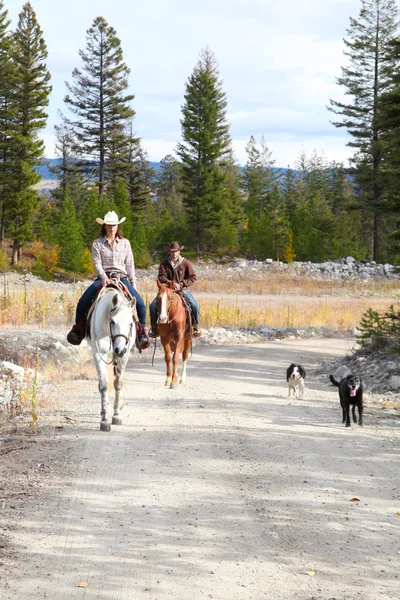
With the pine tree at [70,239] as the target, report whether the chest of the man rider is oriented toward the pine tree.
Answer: no

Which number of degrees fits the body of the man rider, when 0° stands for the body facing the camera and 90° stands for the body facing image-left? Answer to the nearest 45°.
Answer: approximately 0°

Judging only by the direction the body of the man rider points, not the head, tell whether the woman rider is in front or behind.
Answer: in front

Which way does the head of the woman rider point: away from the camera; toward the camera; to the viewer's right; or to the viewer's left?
toward the camera

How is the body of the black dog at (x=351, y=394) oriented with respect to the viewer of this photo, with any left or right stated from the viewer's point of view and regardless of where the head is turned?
facing the viewer

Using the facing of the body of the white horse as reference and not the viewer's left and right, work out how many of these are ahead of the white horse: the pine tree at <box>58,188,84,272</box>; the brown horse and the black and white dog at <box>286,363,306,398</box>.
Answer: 0

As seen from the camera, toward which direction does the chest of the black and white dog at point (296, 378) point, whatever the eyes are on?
toward the camera

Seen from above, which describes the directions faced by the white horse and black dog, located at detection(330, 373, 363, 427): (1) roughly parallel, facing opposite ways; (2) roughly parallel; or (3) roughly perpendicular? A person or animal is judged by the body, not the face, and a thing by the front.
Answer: roughly parallel

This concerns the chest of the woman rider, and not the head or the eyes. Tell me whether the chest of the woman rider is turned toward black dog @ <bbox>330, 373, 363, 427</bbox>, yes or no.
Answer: no

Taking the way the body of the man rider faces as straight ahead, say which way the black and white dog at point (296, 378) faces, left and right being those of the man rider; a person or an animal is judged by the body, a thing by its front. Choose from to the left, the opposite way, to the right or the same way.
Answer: the same way

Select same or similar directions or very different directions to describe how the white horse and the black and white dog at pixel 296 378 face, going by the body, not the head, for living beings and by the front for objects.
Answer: same or similar directions

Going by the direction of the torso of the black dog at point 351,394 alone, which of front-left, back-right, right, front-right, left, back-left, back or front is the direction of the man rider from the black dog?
back-right

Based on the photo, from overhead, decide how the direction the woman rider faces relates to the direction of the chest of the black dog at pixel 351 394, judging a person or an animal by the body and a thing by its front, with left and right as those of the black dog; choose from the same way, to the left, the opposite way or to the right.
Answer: the same way

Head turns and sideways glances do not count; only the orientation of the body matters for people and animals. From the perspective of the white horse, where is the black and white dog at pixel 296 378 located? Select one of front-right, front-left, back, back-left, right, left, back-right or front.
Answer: back-left

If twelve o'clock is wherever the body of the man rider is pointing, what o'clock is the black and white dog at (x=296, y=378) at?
The black and white dog is roughly at 10 o'clock from the man rider.

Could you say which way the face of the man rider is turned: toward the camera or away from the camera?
toward the camera

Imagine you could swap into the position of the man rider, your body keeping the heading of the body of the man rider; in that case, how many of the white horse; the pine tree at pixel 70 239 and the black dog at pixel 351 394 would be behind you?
1

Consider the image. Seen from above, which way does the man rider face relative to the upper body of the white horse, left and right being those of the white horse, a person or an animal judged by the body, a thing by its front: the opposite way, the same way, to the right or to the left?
the same way
